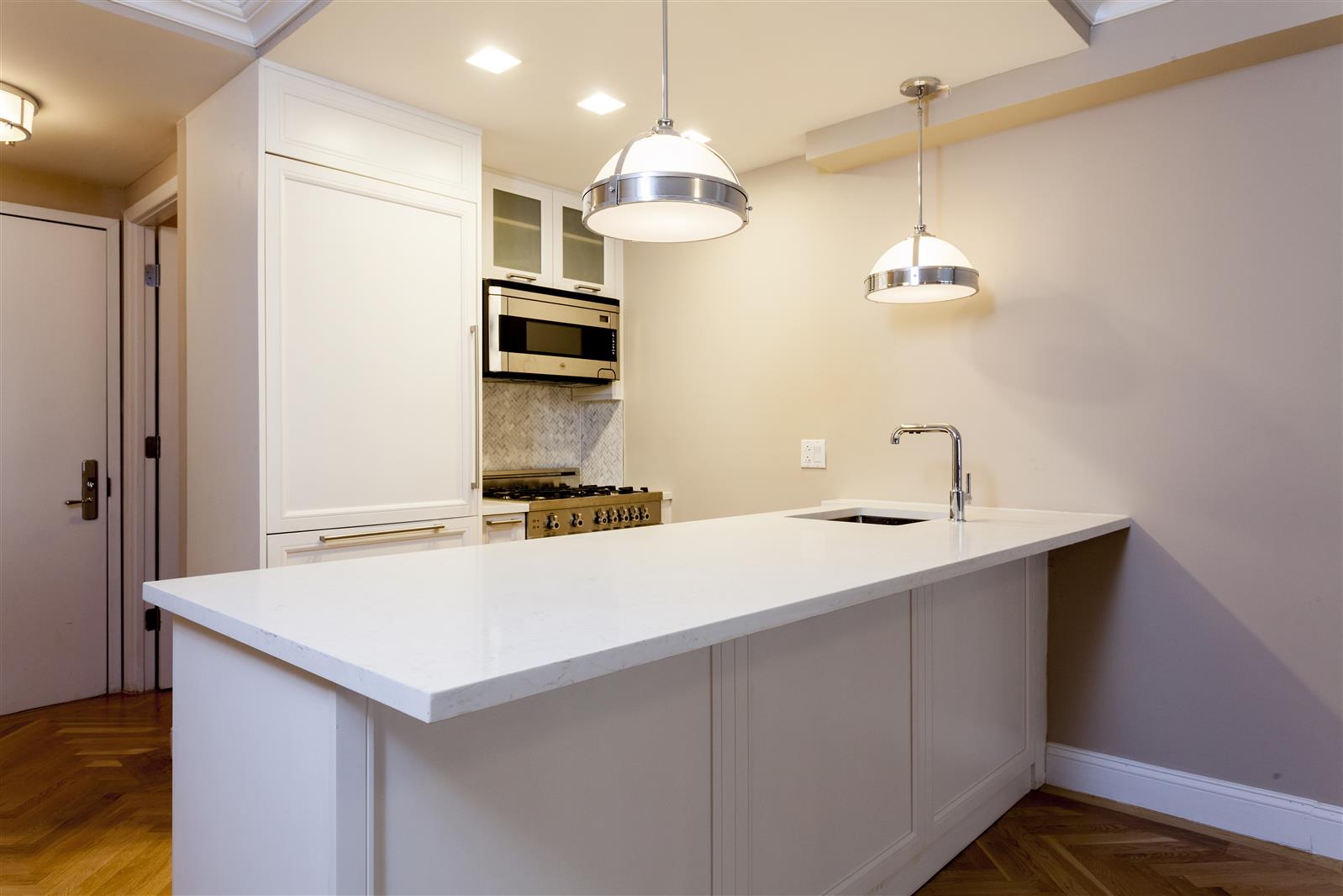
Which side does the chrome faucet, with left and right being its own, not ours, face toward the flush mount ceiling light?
front

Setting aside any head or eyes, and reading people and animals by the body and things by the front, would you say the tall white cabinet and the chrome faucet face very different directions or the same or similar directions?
very different directions

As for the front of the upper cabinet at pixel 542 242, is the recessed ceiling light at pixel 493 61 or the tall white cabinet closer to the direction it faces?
the recessed ceiling light

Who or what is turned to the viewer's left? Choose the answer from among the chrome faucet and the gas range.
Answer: the chrome faucet

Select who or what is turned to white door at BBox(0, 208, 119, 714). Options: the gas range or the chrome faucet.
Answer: the chrome faucet

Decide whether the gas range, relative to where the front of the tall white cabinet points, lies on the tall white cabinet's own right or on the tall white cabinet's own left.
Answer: on the tall white cabinet's own left

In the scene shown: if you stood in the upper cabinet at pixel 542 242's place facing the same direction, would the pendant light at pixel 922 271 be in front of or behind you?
in front

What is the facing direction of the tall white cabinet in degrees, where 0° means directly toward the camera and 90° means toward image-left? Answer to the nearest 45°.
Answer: approximately 315°

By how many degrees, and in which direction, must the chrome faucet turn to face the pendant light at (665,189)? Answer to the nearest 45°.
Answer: approximately 45° to its left

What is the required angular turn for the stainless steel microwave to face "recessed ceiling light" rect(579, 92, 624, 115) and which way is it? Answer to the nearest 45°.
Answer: approximately 45° to its right

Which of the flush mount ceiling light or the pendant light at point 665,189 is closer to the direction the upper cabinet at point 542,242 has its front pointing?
the pendant light
